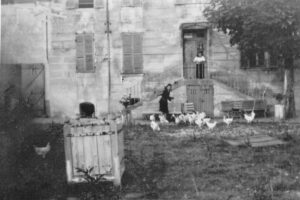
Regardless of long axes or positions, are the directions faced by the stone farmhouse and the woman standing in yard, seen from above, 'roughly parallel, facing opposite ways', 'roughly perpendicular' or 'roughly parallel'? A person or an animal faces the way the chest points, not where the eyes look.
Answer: roughly perpendicular
